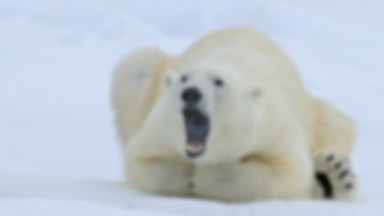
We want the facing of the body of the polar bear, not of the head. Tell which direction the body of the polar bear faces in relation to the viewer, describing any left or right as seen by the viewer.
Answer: facing the viewer
